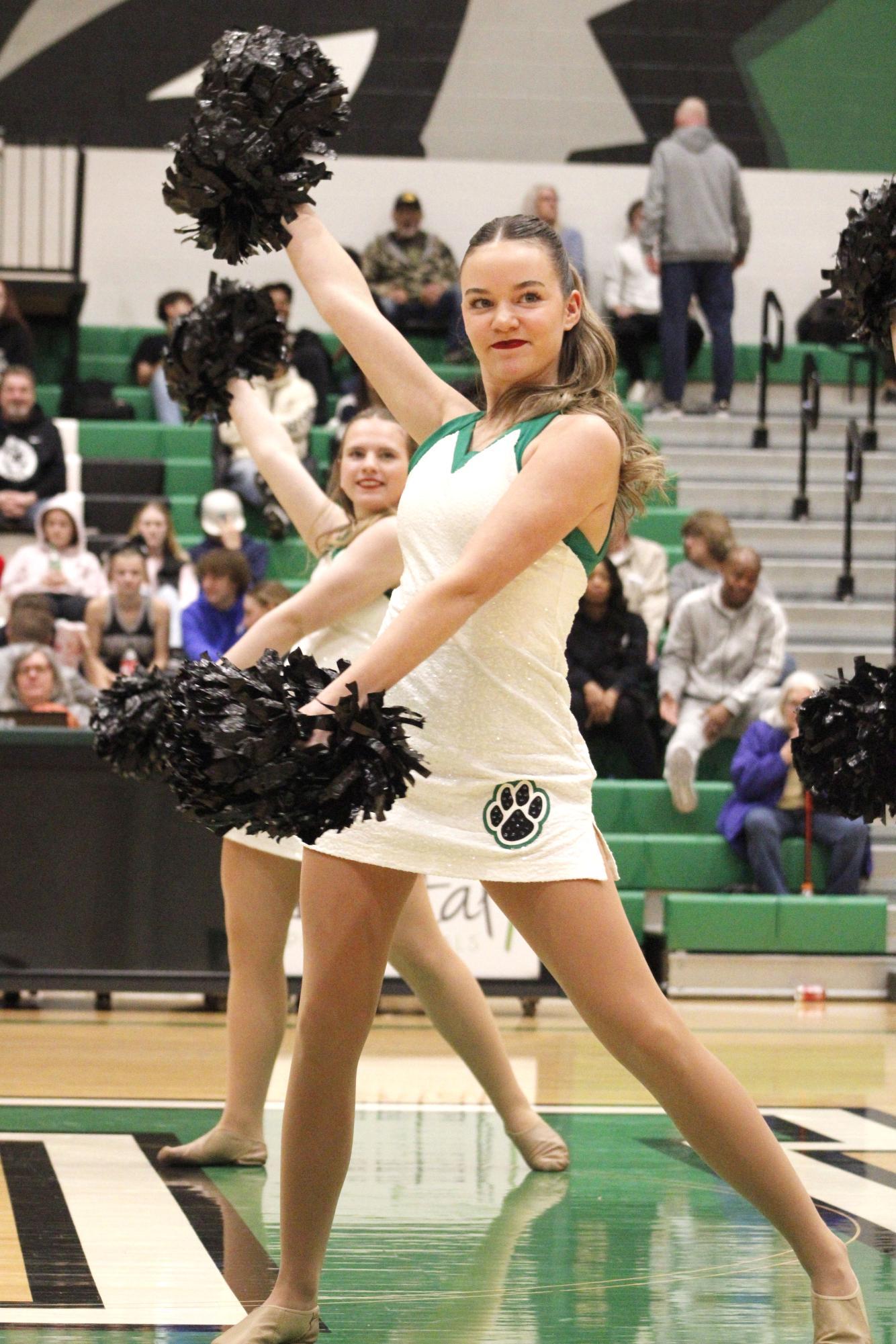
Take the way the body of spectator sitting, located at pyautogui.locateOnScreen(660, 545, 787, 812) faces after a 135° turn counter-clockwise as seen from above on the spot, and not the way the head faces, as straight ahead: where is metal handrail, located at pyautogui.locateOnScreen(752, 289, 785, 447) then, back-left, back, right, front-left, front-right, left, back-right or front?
left

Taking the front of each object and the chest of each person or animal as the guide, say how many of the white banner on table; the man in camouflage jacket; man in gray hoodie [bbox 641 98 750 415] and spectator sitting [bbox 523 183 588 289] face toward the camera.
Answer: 3

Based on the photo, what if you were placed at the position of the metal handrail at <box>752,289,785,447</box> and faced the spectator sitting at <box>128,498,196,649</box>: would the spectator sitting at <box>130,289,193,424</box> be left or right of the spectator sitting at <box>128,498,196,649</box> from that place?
right

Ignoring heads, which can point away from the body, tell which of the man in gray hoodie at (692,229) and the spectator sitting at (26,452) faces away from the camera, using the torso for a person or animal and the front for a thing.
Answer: the man in gray hoodie

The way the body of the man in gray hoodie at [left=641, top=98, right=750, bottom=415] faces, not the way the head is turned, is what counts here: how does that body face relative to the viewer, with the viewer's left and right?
facing away from the viewer

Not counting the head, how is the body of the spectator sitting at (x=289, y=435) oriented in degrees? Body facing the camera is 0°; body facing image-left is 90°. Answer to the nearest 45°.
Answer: approximately 45°

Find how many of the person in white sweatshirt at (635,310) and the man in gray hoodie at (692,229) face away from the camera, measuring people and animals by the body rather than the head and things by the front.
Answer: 1

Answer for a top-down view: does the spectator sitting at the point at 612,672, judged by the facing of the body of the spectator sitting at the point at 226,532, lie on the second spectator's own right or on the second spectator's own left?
on the second spectator's own left

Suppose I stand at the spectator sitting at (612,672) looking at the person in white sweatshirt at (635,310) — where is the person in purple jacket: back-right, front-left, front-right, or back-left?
back-right
